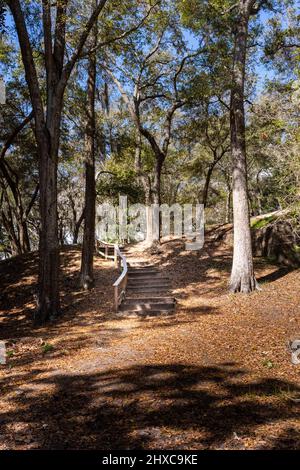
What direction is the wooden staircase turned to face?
toward the camera
